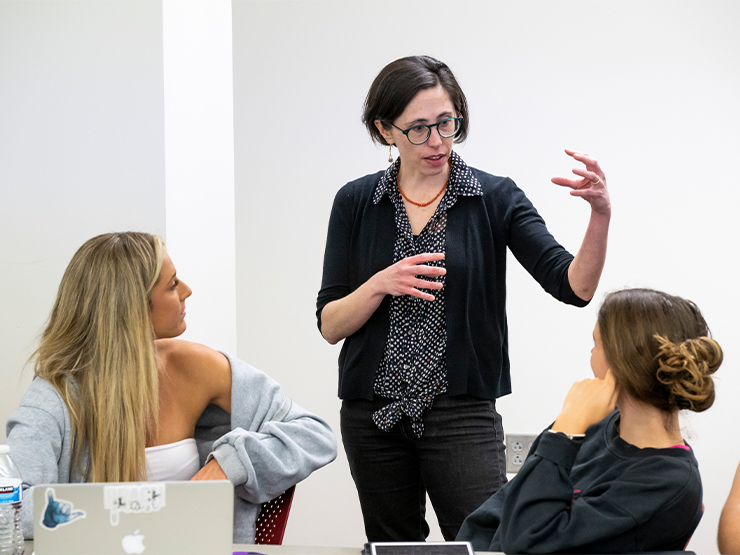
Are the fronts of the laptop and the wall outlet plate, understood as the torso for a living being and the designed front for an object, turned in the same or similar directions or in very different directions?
very different directions

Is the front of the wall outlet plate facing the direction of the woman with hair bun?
yes

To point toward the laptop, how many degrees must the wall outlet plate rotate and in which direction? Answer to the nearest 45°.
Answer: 0° — it already faces it

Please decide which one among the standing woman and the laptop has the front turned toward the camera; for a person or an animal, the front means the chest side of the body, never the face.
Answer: the standing woman

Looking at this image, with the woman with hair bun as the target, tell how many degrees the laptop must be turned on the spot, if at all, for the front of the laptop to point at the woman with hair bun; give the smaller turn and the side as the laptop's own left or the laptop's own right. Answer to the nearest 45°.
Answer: approximately 90° to the laptop's own right

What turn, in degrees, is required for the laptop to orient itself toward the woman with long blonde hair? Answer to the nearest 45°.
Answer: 0° — it already faces them

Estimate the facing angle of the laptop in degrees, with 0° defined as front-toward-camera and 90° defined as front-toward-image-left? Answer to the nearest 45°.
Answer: approximately 180°

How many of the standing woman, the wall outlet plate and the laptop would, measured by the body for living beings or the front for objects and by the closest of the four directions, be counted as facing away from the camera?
1

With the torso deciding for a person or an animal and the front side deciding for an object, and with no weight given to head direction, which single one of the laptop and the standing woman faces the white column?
the laptop

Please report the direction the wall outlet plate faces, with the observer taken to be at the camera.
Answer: facing the viewer

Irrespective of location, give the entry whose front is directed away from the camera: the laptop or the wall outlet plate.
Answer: the laptop

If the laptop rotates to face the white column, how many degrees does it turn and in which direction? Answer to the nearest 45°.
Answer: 0° — it already faces it

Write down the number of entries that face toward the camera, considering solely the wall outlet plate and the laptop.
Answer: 1

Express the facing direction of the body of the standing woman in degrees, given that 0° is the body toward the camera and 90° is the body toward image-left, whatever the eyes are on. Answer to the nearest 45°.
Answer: approximately 0°

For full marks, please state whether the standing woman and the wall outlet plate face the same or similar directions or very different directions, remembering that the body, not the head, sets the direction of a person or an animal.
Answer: same or similar directions

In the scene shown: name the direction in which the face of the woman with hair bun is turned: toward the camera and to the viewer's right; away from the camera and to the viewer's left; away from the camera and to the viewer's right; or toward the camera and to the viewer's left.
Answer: away from the camera and to the viewer's left

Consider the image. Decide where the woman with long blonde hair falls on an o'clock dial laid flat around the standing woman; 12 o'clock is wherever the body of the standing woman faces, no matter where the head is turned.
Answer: The woman with long blonde hair is roughly at 2 o'clock from the standing woman.

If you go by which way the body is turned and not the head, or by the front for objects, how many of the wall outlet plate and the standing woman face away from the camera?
0
